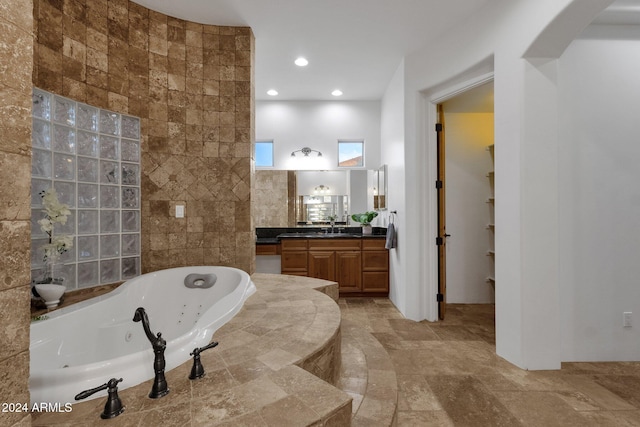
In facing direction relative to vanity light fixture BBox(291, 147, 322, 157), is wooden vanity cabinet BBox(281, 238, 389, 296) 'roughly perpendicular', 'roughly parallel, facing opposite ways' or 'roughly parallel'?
roughly parallel

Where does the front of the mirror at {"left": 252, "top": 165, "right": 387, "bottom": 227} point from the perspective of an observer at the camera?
facing the viewer

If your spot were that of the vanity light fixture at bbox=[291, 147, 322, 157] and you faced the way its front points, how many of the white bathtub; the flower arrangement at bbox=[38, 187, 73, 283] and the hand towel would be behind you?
0

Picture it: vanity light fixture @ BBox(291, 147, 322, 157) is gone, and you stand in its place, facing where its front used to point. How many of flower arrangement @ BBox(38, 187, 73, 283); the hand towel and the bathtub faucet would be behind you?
0

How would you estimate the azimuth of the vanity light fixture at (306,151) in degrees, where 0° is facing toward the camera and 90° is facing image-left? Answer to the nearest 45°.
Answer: approximately 0°

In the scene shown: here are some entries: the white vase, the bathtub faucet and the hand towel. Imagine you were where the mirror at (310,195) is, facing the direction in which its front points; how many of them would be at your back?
0

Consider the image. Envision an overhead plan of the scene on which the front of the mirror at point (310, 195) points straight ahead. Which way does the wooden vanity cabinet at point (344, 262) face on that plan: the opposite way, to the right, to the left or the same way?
the same way

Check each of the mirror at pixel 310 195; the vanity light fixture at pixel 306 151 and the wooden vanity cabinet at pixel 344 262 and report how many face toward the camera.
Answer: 3

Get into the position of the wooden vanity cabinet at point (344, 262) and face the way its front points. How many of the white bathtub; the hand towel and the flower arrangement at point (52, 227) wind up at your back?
0

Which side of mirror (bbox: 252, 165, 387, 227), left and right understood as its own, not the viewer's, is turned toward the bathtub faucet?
front

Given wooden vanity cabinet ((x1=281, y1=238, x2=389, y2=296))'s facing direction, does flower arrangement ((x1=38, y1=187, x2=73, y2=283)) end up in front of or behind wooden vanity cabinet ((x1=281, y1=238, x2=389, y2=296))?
in front

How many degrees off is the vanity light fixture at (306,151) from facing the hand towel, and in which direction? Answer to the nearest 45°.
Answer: approximately 45° to its left

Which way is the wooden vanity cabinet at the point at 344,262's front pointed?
toward the camera

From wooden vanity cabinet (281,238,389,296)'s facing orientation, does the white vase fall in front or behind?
in front

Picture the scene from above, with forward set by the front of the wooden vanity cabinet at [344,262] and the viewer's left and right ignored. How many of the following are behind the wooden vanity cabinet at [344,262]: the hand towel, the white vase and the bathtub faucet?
0
